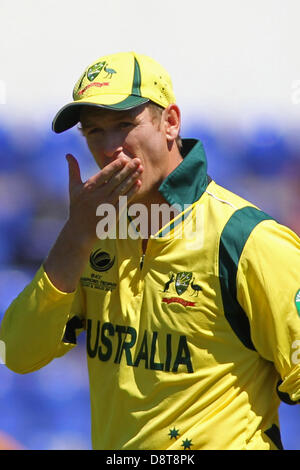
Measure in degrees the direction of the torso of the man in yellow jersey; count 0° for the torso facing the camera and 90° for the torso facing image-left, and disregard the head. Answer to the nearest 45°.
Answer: approximately 45°

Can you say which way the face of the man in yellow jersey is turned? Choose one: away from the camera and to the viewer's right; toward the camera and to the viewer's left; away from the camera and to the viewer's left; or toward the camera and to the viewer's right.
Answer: toward the camera and to the viewer's left
